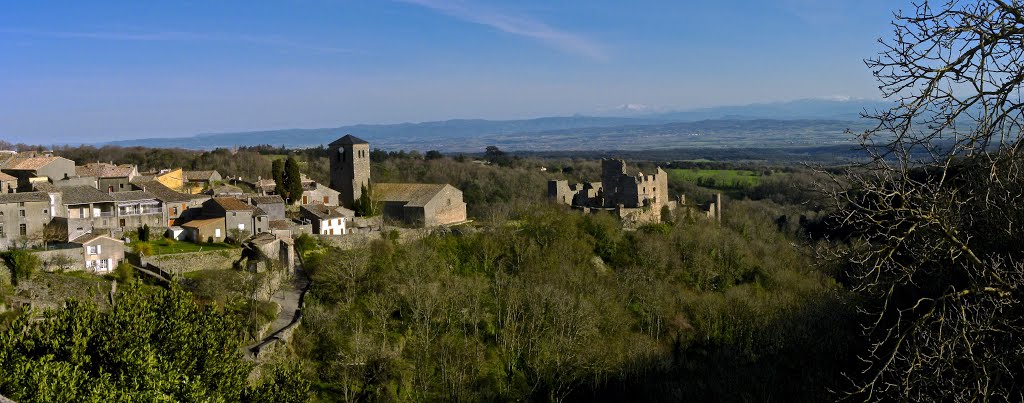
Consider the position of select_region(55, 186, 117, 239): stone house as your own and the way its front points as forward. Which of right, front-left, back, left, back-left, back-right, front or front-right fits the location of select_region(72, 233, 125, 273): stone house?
front

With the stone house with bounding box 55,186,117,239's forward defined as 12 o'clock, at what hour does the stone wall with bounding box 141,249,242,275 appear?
The stone wall is roughly at 11 o'clock from the stone house.

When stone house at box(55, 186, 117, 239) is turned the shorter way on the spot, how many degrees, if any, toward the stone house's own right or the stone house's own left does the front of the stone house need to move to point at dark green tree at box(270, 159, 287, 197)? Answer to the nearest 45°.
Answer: approximately 135° to the stone house's own left

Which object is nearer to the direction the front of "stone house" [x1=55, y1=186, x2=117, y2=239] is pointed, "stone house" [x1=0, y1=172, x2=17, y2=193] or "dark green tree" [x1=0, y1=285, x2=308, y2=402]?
the dark green tree

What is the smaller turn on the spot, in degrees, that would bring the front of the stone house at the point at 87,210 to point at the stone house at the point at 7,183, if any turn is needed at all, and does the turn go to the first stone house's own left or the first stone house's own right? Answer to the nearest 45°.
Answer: approximately 135° to the first stone house's own right

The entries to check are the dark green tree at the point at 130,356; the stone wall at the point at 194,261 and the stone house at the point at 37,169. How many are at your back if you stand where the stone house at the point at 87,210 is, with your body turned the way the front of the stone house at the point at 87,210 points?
1

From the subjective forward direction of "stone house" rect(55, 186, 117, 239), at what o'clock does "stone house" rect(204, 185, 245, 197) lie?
"stone house" rect(204, 185, 245, 197) is roughly at 7 o'clock from "stone house" rect(55, 186, 117, 239).

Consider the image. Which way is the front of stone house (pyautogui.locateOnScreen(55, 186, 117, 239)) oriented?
toward the camera

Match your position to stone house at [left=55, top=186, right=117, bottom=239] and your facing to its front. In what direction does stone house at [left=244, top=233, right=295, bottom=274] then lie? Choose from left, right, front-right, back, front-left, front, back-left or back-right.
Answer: front-left

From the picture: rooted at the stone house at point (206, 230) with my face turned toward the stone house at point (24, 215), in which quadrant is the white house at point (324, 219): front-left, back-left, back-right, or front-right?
back-right

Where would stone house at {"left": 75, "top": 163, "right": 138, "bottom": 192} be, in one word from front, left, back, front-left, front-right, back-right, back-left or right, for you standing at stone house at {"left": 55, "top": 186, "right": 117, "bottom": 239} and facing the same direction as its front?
back

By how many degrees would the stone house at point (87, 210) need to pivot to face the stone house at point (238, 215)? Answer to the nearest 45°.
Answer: approximately 90° to its left

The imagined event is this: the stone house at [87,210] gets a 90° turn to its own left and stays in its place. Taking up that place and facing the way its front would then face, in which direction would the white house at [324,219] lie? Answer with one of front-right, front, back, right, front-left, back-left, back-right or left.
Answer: front

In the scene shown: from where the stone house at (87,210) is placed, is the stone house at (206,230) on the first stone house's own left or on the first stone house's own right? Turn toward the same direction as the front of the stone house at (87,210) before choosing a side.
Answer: on the first stone house's own left

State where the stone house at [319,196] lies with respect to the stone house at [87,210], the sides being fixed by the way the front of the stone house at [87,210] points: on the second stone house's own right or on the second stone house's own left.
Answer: on the second stone house's own left
